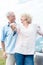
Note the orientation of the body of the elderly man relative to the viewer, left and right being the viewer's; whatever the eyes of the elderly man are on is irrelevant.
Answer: facing the viewer and to the right of the viewer
